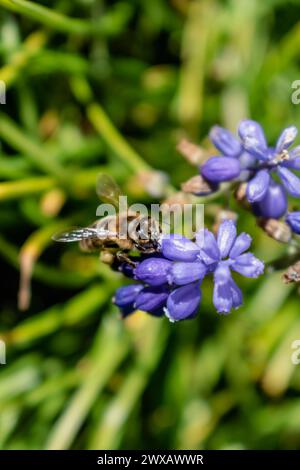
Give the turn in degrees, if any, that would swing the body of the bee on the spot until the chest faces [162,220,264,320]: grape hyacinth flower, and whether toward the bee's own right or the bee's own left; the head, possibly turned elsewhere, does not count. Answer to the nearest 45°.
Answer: approximately 45° to the bee's own right

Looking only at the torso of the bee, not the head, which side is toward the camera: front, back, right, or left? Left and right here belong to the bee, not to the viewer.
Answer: right

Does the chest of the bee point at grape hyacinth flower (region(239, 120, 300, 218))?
yes

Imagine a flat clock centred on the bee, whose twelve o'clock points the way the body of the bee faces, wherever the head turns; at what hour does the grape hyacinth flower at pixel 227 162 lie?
The grape hyacinth flower is roughly at 11 o'clock from the bee.

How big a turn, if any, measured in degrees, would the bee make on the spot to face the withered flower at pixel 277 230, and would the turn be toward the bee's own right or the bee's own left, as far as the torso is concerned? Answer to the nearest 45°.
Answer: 0° — it already faces it
